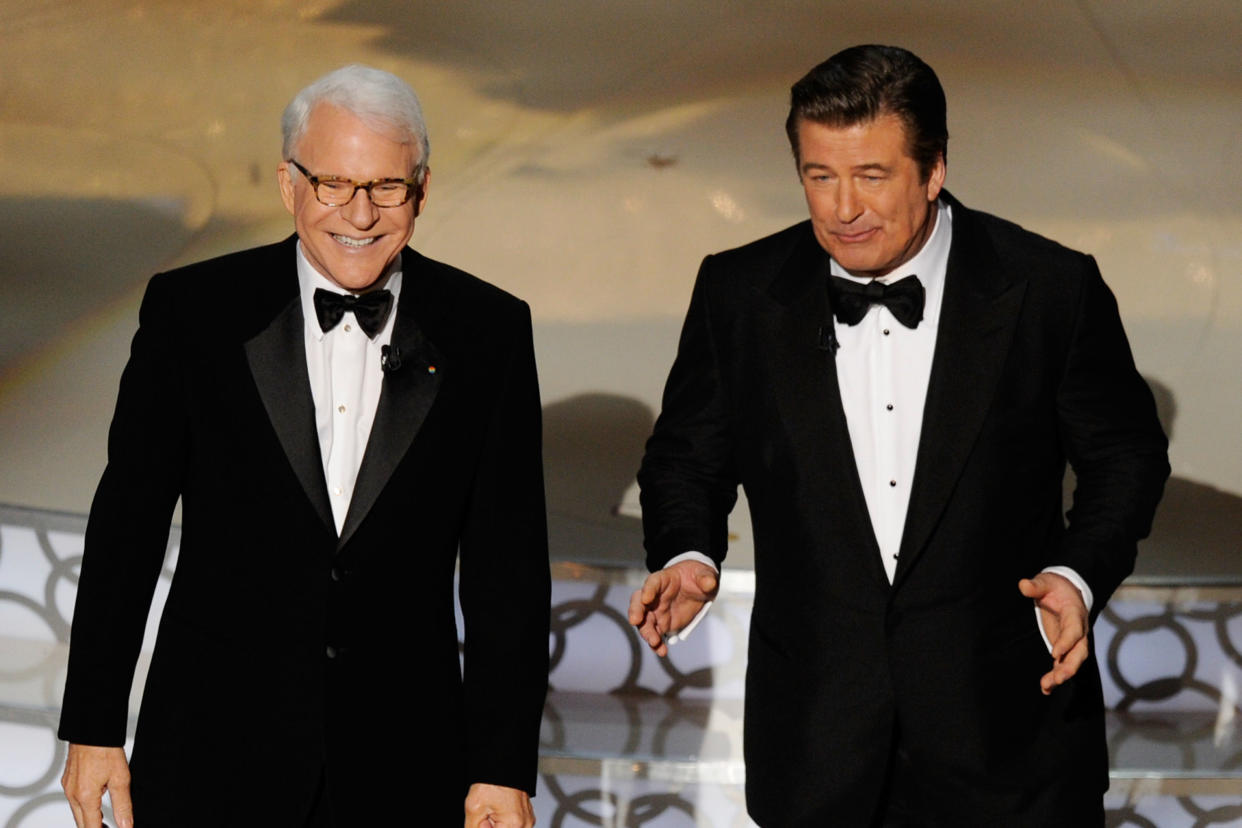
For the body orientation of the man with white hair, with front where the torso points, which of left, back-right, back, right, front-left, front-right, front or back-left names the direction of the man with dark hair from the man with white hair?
left

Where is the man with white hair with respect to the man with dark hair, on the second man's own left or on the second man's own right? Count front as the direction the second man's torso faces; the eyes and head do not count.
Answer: on the second man's own right

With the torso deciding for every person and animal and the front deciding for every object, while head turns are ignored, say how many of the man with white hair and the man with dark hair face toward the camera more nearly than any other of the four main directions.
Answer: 2

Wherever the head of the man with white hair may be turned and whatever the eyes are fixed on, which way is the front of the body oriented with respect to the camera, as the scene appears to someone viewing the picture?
toward the camera

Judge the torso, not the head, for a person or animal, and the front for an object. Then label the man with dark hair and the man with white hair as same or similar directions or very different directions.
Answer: same or similar directions

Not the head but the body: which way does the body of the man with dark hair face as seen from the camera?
toward the camera

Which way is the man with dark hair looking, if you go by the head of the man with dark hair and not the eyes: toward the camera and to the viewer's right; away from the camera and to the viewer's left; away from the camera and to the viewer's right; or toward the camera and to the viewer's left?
toward the camera and to the viewer's left
